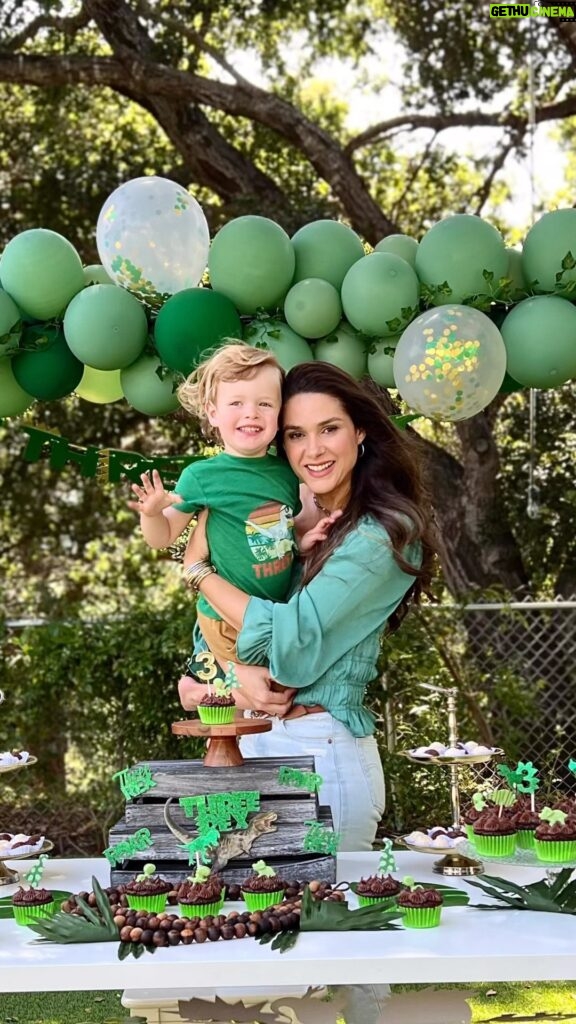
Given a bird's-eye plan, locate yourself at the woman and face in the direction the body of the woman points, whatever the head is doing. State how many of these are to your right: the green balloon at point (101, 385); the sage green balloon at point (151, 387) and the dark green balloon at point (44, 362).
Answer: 3

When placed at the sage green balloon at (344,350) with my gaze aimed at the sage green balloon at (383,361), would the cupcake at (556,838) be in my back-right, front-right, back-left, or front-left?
front-right

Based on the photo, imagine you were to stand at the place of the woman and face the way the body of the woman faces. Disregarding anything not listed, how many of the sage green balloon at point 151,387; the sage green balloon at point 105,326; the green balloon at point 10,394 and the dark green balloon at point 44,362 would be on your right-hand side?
4

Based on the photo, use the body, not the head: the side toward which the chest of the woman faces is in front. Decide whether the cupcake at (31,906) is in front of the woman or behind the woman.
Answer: in front

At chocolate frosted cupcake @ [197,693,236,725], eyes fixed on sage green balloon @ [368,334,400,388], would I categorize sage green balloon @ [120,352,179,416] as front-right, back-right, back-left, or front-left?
front-left

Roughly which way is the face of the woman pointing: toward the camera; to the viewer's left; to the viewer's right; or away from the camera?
toward the camera

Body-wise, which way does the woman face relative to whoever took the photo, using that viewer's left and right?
facing the viewer and to the left of the viewer
